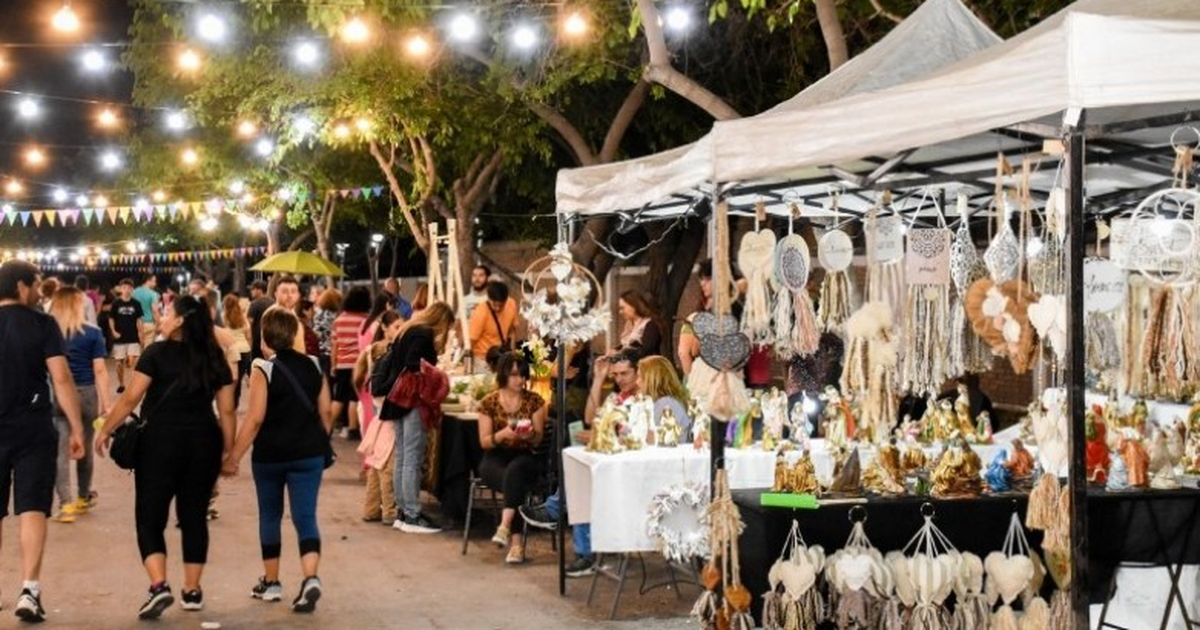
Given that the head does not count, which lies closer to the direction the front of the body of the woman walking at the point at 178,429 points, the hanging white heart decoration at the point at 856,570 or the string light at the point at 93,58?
the string light

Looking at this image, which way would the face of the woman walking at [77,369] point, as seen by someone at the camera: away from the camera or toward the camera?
away from the camera

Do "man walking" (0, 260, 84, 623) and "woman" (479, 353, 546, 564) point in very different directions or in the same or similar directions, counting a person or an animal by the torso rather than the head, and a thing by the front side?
very different directions

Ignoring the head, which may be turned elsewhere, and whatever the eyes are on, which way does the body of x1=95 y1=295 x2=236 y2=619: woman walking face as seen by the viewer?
away from the camera

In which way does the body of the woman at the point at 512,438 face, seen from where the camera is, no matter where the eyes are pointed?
toward the camera

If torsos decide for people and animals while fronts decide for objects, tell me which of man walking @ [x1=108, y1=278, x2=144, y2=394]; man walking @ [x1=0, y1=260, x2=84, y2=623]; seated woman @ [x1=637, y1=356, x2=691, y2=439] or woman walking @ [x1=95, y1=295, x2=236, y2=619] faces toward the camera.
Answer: man walking @ [x1=108, y1=278, x2=144, y2=394]

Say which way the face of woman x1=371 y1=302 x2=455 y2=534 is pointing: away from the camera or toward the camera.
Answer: away from the camera

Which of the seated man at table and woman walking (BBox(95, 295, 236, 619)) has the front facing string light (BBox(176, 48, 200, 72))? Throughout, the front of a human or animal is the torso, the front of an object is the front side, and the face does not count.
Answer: the woman walking

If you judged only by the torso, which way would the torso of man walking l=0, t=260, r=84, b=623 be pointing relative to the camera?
away from the camera

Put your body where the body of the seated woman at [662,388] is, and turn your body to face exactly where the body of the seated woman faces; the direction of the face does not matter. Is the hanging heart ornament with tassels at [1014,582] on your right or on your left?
on your left

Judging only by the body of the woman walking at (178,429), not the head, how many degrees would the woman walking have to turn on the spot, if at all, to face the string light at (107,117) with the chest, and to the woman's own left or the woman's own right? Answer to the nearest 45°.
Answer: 0° — they already face it

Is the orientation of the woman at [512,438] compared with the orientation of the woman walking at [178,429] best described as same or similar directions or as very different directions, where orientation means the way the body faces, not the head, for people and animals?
very different directions

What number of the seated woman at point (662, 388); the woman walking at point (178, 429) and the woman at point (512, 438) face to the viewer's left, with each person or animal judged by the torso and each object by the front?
1

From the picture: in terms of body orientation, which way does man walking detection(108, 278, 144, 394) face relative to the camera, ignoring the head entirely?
toward the camera
